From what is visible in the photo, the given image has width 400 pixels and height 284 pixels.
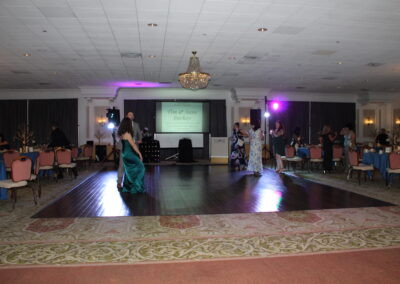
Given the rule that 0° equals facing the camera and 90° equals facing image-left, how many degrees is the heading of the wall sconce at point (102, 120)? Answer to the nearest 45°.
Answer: approximately 0°

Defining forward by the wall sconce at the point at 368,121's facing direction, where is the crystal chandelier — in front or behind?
in front

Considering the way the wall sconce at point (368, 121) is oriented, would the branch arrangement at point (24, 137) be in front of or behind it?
in front

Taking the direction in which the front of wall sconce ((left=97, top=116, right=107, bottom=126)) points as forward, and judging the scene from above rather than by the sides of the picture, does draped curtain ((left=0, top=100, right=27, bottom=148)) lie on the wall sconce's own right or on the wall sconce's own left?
on the wall sconce's own right

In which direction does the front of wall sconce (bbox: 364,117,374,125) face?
toward the camera

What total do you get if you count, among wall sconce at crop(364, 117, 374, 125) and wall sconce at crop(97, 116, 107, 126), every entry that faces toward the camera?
2

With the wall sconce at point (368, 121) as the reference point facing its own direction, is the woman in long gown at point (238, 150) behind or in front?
in front

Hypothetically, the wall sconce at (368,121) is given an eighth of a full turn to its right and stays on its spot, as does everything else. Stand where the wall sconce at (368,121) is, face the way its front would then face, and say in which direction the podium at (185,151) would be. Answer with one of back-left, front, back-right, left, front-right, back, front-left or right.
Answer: front

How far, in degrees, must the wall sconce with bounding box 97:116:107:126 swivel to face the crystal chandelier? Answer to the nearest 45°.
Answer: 0° — it already faces it
